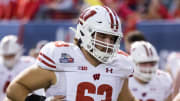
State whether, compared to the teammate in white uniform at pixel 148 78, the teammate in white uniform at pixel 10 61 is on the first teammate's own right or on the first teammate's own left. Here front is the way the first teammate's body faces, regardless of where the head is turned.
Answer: on the first teammate's own right

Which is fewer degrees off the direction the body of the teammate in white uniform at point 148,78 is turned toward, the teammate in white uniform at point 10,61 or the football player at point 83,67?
the football player

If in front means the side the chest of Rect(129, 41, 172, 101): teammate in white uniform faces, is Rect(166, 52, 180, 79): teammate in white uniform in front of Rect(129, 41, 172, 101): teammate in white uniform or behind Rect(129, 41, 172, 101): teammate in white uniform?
behind

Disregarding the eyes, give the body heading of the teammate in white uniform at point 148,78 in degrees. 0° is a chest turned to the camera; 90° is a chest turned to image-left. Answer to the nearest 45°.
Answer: approximately 0°

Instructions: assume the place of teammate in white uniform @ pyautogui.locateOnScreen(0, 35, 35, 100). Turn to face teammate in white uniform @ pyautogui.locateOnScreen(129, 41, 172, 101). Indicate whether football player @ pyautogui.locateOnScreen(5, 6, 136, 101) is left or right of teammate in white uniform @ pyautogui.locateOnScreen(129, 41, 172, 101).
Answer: right

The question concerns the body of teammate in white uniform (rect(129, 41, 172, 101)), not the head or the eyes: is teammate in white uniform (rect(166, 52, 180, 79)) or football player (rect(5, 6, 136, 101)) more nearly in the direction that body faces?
the football player
